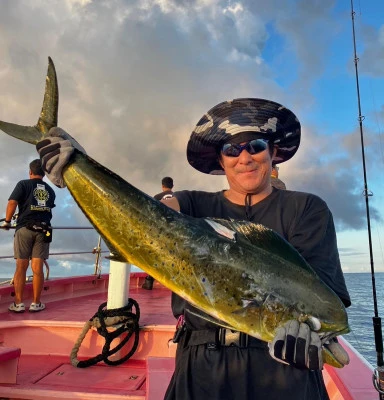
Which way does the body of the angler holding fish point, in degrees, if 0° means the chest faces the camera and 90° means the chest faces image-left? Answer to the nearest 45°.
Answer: approximately 0°

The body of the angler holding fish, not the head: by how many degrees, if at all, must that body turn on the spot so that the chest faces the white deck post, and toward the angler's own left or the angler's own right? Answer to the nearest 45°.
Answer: approximately 180°

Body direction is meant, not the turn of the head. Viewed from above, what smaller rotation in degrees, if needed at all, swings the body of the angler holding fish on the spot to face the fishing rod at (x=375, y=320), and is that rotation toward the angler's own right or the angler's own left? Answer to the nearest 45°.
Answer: approximately 135° to the angler's own left

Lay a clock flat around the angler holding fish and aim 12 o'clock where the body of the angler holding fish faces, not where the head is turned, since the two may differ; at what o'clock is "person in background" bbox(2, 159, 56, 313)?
The person in background is roughly at 5 o'clock from the angler holding fish.
